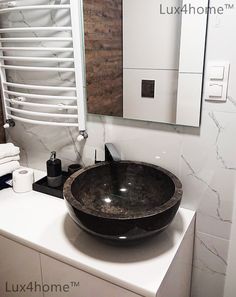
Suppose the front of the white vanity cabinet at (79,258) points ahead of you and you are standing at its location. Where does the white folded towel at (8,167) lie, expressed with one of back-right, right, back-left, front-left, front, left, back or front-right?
right

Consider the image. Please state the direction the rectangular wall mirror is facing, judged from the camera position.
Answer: facing the viewer and to the left of the viewer

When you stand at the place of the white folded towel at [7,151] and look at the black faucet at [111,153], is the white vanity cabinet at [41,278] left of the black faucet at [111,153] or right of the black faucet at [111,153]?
right

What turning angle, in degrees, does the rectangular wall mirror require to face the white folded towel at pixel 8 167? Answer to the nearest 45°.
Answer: approximately 45° to its right

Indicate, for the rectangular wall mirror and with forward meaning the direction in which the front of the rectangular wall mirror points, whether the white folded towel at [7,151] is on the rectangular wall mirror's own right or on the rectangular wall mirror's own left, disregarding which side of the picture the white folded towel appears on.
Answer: on the rectangular wall mirror's own right

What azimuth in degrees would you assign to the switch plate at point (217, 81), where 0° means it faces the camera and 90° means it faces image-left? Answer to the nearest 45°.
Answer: approximately 45°

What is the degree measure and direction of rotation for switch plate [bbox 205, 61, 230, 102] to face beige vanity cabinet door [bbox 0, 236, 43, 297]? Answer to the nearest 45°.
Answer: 0° — it already faces it
